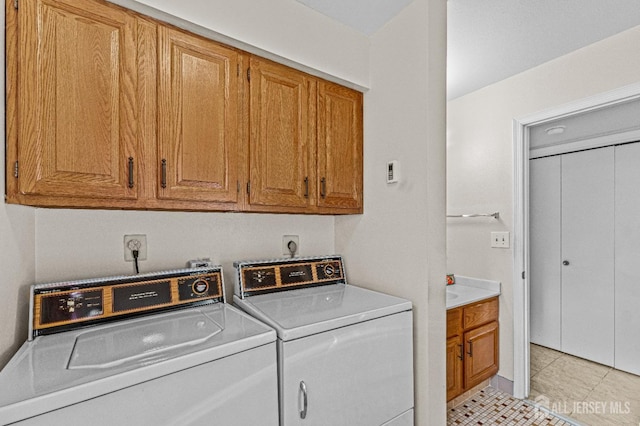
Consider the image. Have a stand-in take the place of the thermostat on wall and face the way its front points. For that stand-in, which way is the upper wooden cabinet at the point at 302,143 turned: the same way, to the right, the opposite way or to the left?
to the left

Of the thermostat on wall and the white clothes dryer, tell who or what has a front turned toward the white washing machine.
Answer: the thermostat on wall

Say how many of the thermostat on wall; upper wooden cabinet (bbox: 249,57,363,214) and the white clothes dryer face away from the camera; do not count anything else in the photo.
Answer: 0

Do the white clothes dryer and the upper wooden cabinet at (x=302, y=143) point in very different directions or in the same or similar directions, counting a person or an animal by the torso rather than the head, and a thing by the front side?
same or similar directions

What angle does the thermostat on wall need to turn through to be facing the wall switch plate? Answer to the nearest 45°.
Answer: approximately 180°

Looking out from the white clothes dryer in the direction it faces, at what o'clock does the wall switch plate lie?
The wall switch plate is roughly at 9 o'clock from the white clothes dryer.

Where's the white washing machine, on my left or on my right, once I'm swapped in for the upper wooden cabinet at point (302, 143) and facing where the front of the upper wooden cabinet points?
on my right

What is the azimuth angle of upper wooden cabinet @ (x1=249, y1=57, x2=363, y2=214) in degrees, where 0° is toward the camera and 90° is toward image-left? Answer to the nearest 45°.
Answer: approximately 315°

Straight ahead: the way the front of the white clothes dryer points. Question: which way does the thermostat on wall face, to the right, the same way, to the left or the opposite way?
to the right

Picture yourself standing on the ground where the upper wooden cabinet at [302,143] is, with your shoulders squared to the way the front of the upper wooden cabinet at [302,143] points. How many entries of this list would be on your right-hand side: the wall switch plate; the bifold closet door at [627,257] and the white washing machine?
1

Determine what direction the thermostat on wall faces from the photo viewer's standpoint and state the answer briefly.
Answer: facing the viewer and to the left of the viewer

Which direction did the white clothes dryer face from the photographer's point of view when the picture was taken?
facing the viewer and to the right of the viewer

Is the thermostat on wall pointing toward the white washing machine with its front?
yes

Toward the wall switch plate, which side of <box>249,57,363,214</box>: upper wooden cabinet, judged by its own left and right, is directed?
left

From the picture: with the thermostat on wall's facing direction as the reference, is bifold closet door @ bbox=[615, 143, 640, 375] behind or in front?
behind
